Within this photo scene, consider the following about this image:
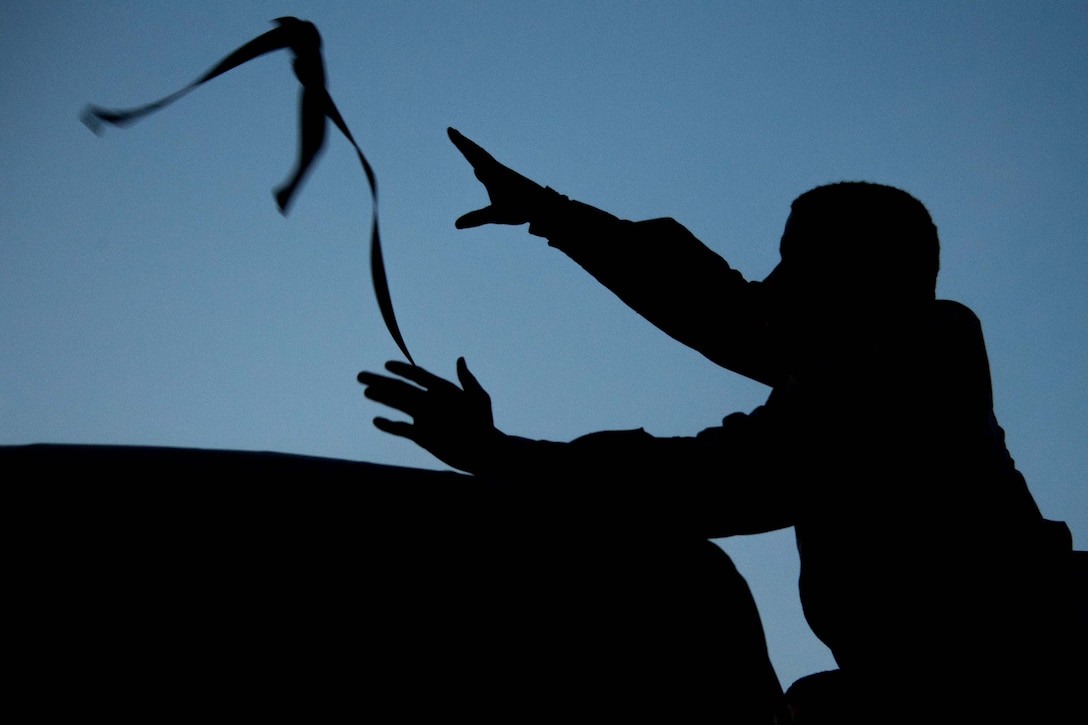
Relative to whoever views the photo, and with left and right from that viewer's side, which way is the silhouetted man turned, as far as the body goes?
facing to the left of the viewer
